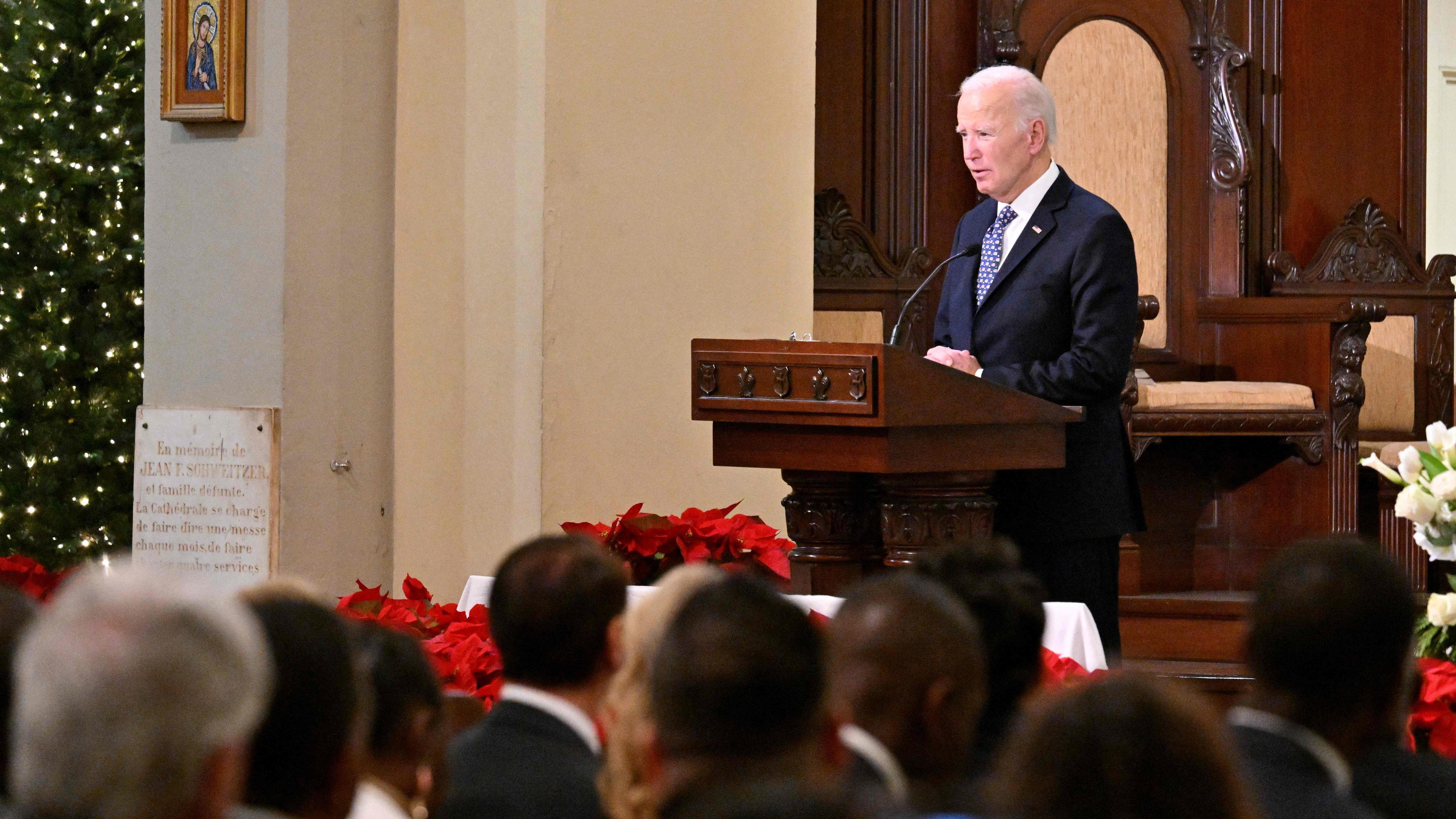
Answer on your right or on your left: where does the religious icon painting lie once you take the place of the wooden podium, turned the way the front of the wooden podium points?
on your right

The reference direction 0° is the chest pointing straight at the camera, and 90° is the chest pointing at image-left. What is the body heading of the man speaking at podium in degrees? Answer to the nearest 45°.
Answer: approximately 45°

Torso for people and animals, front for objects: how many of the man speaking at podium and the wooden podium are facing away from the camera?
0

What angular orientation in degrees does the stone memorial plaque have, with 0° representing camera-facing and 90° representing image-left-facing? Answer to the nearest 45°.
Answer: approximately 0°

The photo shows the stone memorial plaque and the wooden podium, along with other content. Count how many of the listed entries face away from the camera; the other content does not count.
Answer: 0

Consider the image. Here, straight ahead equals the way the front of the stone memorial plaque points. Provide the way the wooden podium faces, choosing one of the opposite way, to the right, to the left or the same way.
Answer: to the right

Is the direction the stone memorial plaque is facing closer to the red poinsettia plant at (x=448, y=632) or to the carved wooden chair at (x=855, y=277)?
the red poinsettia plant

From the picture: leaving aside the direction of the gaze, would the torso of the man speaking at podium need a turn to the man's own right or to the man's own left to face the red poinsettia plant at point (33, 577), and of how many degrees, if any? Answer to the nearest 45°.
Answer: approximately 45° to the man's own right

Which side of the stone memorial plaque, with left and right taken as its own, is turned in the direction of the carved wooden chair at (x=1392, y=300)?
left

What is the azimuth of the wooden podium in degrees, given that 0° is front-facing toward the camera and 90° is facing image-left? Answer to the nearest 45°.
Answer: approximately 45°

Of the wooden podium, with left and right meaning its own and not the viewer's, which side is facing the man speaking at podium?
back
